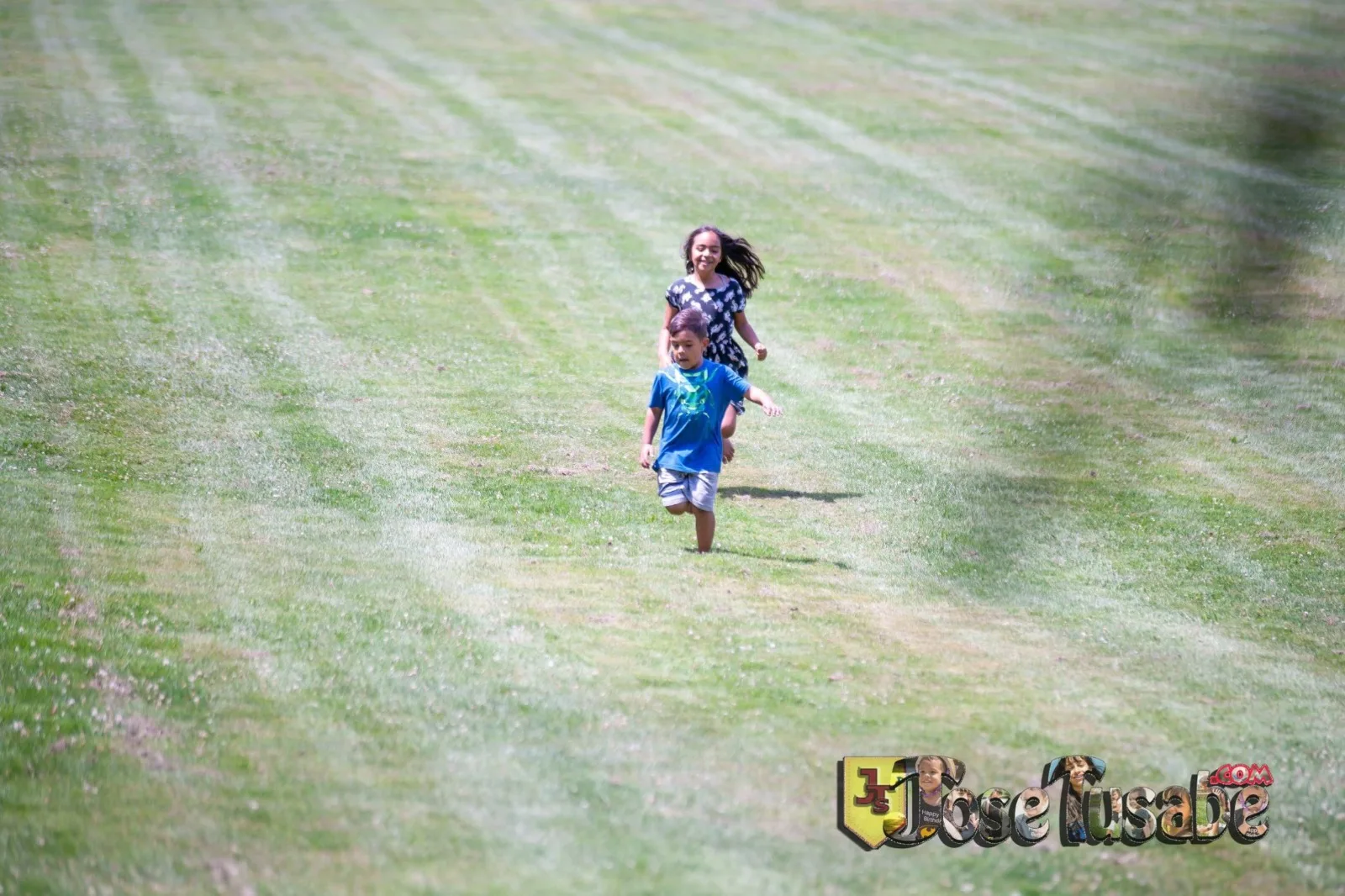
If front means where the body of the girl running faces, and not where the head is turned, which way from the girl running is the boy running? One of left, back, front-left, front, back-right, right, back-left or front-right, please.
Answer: front

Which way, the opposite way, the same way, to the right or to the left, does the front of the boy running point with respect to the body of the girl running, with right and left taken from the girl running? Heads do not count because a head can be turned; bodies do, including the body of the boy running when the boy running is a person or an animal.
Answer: the same way

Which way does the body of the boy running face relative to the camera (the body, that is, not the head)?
toward the camera

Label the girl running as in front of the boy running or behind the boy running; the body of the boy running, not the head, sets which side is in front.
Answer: behind

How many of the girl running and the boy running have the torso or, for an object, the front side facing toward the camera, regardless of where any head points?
2

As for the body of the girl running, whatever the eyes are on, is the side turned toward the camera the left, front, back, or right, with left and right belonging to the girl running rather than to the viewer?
front
